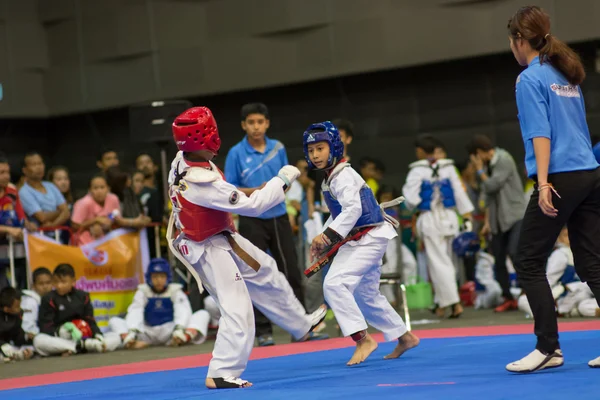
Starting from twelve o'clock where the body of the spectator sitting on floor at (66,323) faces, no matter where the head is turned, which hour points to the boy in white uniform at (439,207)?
The boy in white uniform is roughly at 9 o'clock from the spectator sitting on floor.

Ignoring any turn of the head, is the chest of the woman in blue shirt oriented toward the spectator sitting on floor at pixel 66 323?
yes

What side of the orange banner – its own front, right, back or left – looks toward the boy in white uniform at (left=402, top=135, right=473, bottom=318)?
left

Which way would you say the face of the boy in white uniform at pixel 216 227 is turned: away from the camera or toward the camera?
away from the camera
